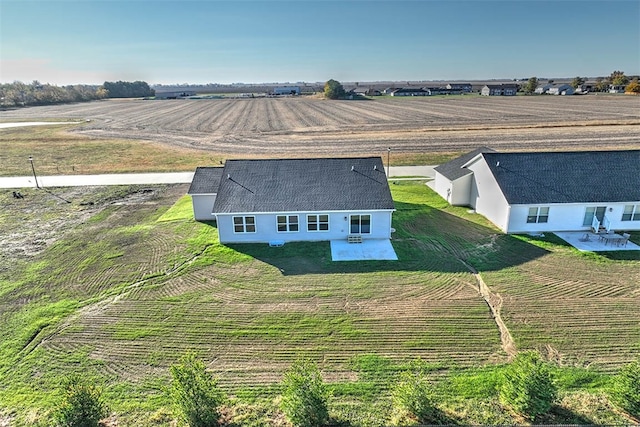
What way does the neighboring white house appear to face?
away from the camera

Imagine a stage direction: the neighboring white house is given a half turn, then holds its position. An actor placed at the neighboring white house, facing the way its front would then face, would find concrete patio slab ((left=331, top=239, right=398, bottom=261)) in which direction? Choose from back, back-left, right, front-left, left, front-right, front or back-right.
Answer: front-right

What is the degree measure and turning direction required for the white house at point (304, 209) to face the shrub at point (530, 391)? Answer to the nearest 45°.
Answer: approximately 180°

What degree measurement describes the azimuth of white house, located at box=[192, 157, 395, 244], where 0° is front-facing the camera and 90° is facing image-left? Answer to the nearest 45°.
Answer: approximately 180°

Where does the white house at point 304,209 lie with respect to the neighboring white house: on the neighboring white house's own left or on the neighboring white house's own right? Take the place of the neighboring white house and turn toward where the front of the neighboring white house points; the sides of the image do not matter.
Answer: on the neighboring white house's own left

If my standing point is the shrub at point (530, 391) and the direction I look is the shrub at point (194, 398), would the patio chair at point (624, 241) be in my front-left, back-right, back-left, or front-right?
back-right

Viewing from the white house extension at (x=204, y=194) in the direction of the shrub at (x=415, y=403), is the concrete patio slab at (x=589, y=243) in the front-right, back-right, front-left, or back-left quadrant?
front-left

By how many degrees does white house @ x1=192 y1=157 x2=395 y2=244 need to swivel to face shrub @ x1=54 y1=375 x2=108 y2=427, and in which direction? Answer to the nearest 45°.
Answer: approximately 135° to its left

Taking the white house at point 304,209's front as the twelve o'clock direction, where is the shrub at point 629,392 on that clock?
The shrub is roughly at 5 o'clock from the white house.

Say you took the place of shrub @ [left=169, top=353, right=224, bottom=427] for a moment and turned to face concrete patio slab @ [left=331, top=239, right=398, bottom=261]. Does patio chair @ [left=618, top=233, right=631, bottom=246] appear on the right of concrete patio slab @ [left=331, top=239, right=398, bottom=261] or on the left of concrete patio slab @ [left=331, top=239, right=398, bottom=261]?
right

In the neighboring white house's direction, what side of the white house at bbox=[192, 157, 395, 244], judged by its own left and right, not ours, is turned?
right

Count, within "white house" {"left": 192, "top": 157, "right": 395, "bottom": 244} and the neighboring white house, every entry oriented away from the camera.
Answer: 2

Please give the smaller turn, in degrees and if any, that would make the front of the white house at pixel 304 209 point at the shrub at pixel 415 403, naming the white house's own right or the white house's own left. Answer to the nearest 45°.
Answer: approximately 180°

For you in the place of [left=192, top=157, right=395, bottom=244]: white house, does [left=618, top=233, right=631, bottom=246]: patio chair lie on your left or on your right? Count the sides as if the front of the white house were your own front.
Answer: on your right
